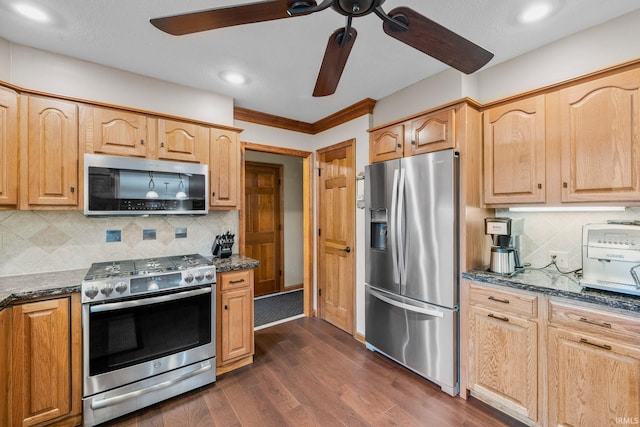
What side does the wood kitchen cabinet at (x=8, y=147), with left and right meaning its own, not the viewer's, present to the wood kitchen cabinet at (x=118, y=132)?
left

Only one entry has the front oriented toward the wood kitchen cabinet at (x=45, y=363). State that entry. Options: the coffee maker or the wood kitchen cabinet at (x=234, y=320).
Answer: the coffee maker

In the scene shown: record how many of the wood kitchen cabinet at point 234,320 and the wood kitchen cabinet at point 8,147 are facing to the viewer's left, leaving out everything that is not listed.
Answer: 0

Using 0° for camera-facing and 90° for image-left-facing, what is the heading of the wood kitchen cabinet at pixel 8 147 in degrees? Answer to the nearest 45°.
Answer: approximately 0°

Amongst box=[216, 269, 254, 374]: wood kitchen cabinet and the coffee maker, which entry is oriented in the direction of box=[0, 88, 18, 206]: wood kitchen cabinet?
the coffee maker

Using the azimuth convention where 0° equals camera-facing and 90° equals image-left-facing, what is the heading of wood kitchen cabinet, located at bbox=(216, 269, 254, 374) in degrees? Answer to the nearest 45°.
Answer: approximately 315°

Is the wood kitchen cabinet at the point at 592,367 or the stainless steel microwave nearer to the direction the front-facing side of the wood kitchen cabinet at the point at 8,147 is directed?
the wood kitchen cabinet

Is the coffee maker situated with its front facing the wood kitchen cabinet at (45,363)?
yes
